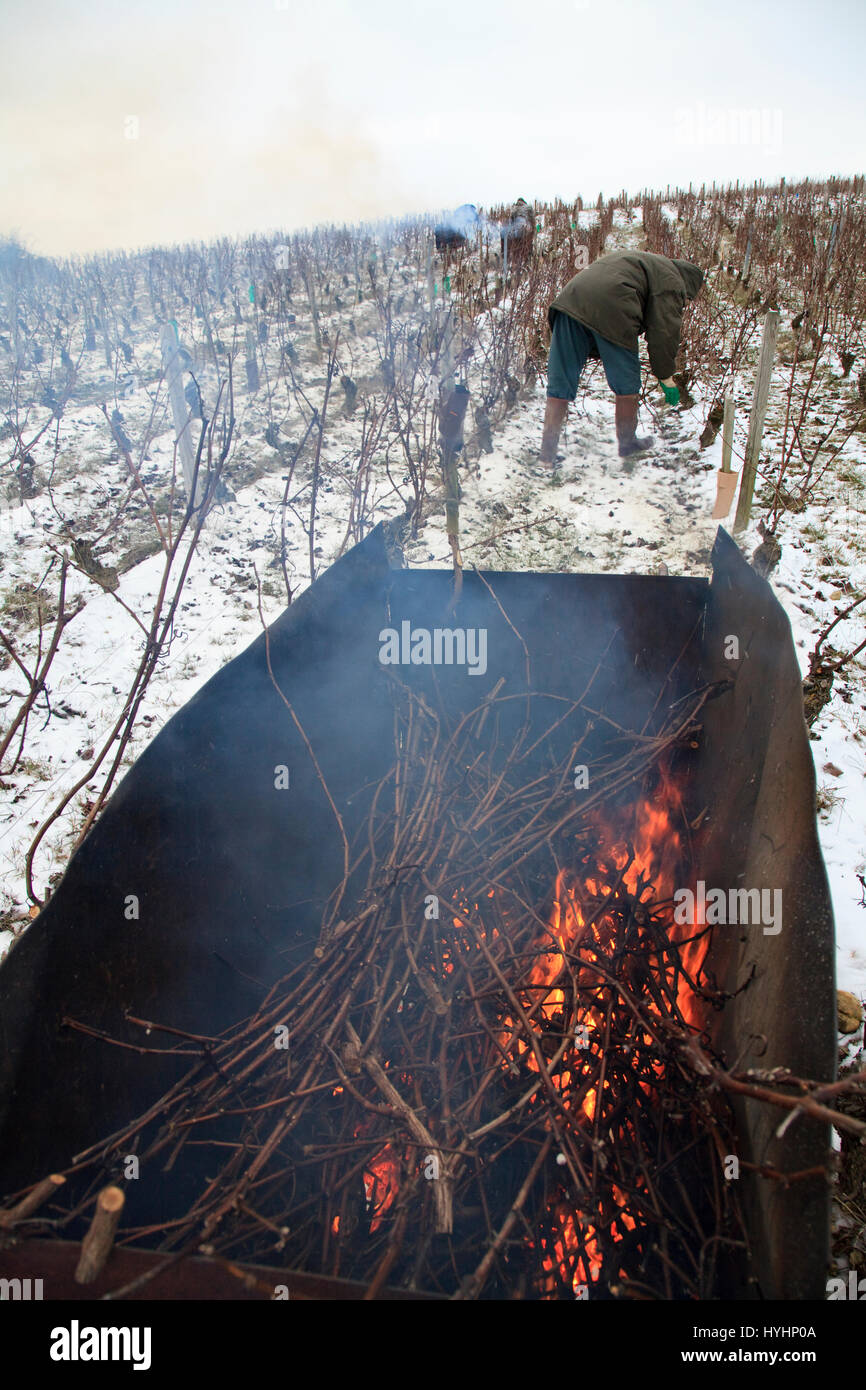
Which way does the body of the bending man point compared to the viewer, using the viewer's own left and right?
facing away from the viewer and to the right of the viewer

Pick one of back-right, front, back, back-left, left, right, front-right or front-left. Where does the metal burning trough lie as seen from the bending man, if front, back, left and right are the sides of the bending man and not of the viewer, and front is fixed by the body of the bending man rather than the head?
back-right
